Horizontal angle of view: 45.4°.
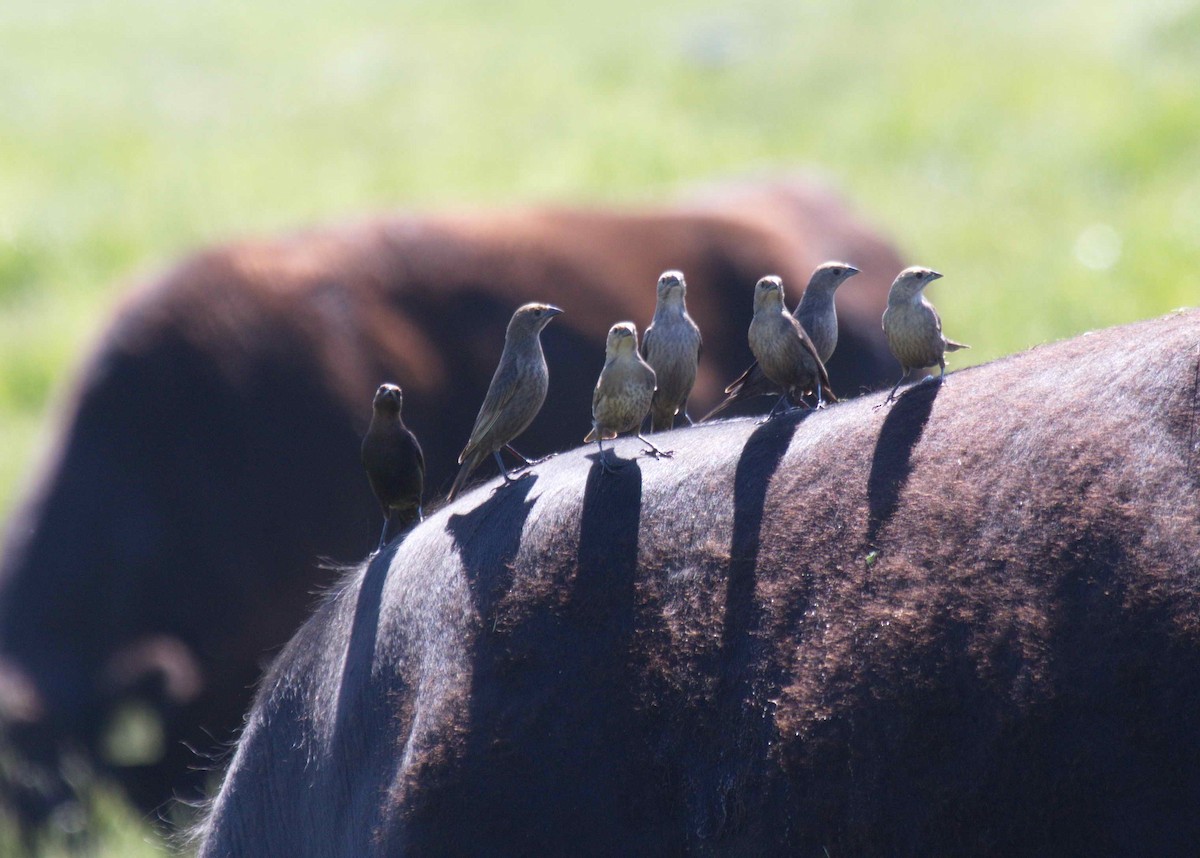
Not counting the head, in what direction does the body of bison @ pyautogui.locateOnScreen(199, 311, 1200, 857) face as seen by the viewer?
to the viewer's right

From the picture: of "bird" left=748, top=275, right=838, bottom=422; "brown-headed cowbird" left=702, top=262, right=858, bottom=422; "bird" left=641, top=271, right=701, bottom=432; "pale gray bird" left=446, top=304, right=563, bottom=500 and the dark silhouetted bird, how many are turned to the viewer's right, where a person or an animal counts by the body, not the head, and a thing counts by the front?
2

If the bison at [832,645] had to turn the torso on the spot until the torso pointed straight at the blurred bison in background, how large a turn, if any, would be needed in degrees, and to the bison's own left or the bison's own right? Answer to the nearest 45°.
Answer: approximately 135° to the bison's own left

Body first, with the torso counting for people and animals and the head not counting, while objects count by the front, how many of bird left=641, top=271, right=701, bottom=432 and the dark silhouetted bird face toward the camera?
2

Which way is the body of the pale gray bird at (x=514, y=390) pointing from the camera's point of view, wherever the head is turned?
to the viewer's right

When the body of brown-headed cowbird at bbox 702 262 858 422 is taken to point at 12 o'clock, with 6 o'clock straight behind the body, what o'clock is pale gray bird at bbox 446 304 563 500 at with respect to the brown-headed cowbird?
The pale gray bird is roughly at 6 o'clock from the brown-headed cowbird.

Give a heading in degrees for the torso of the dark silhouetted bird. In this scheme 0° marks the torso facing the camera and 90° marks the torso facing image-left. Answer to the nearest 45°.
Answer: approximately 0°

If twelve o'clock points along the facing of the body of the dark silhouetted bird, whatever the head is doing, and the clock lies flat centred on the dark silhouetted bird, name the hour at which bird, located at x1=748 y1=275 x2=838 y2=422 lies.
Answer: The bird is roughly at 10 o'clock from the dark silhouetted bird.

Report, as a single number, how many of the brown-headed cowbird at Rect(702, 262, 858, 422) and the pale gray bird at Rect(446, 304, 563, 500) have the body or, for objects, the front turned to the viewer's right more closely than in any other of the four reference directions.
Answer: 2

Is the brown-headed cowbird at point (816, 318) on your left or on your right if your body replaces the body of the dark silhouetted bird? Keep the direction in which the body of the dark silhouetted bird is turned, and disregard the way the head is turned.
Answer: on your left

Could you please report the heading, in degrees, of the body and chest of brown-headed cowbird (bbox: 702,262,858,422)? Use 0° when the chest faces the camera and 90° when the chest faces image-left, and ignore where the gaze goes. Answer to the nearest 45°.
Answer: approximately 270°
